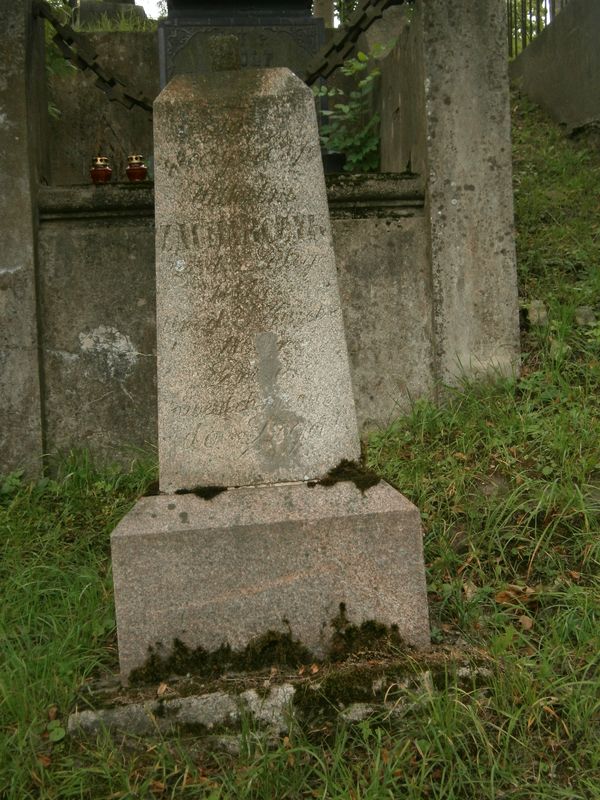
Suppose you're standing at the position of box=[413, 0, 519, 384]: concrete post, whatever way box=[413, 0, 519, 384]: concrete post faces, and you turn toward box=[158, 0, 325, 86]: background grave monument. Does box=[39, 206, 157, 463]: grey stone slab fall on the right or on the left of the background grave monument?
left

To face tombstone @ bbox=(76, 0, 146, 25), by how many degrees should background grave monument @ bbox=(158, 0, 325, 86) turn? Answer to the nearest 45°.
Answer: approximately 135° to its right

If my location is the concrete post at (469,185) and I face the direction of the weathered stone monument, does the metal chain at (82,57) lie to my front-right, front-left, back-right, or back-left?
front-right

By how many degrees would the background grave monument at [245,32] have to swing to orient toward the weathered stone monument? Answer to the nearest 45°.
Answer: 0° — it already faces it

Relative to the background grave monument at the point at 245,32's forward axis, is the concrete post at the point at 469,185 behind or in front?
in front

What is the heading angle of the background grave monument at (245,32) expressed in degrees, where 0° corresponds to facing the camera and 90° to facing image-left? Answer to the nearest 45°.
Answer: approximately 0°

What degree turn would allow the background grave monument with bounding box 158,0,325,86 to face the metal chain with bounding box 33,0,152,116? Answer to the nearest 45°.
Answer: approximately 45° to its right
